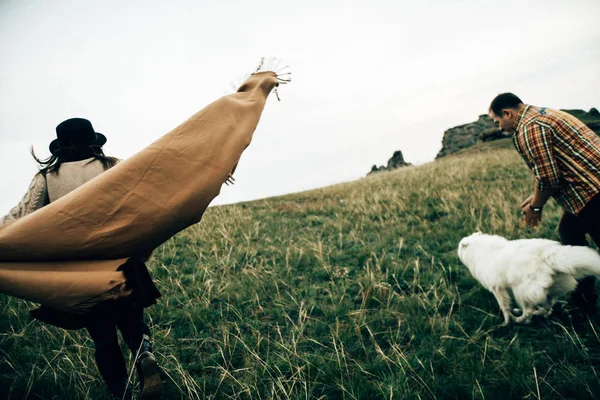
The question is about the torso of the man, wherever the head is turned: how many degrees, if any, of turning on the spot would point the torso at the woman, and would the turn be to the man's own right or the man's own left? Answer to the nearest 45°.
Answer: approximately 45° to the man's own left

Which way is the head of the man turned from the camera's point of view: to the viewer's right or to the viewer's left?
to the viewer's left

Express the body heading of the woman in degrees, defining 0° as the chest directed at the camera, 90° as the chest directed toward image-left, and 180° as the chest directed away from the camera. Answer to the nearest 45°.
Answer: approximately 180°

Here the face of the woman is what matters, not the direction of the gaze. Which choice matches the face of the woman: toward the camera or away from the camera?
away from the camera

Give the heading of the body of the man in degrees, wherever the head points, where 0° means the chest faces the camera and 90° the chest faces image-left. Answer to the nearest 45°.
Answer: approximately 90°

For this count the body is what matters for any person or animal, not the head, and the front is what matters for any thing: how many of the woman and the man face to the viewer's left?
1
